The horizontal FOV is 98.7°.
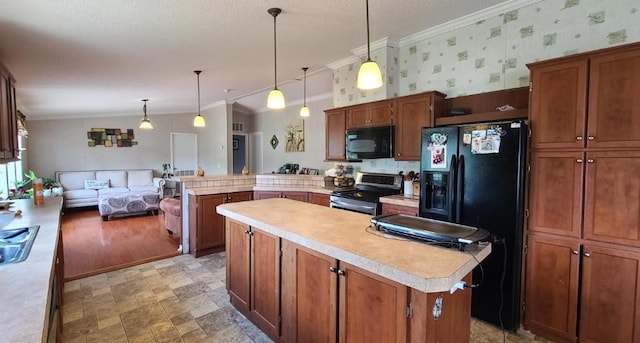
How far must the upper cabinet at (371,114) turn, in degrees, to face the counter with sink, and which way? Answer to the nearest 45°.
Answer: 0° — it already faces it

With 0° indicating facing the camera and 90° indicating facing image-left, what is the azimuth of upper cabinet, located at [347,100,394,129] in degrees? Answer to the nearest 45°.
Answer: approximately 45°

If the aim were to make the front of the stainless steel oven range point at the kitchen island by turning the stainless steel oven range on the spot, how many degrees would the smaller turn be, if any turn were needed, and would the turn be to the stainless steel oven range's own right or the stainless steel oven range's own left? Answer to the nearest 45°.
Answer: approximately 45° to the stainless steel oven range's own left

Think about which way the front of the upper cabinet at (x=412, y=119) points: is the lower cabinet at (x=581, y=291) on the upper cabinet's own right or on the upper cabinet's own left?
on the upper cabinet's own left

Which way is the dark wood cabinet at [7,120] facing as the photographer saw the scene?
facing to the right of the viewer

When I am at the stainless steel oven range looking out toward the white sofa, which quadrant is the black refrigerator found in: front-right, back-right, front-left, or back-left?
back-left

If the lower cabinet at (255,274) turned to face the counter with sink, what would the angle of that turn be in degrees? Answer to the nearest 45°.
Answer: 0° — it already faces it

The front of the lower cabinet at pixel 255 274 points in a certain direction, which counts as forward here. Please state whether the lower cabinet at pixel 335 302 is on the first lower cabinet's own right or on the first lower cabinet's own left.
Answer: on the first lower cabinet's own left
